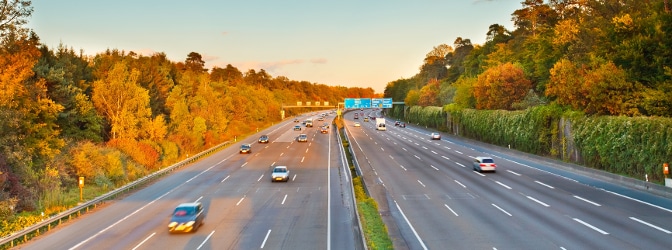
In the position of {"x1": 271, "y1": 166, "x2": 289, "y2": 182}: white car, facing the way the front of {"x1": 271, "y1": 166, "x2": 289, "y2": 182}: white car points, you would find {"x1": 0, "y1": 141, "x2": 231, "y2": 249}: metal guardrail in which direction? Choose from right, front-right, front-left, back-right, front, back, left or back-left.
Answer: front-right

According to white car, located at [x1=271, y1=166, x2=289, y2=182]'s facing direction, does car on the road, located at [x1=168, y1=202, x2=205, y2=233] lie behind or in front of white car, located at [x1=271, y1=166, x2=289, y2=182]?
in front

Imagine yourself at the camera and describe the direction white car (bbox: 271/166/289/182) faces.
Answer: facing the viewer
